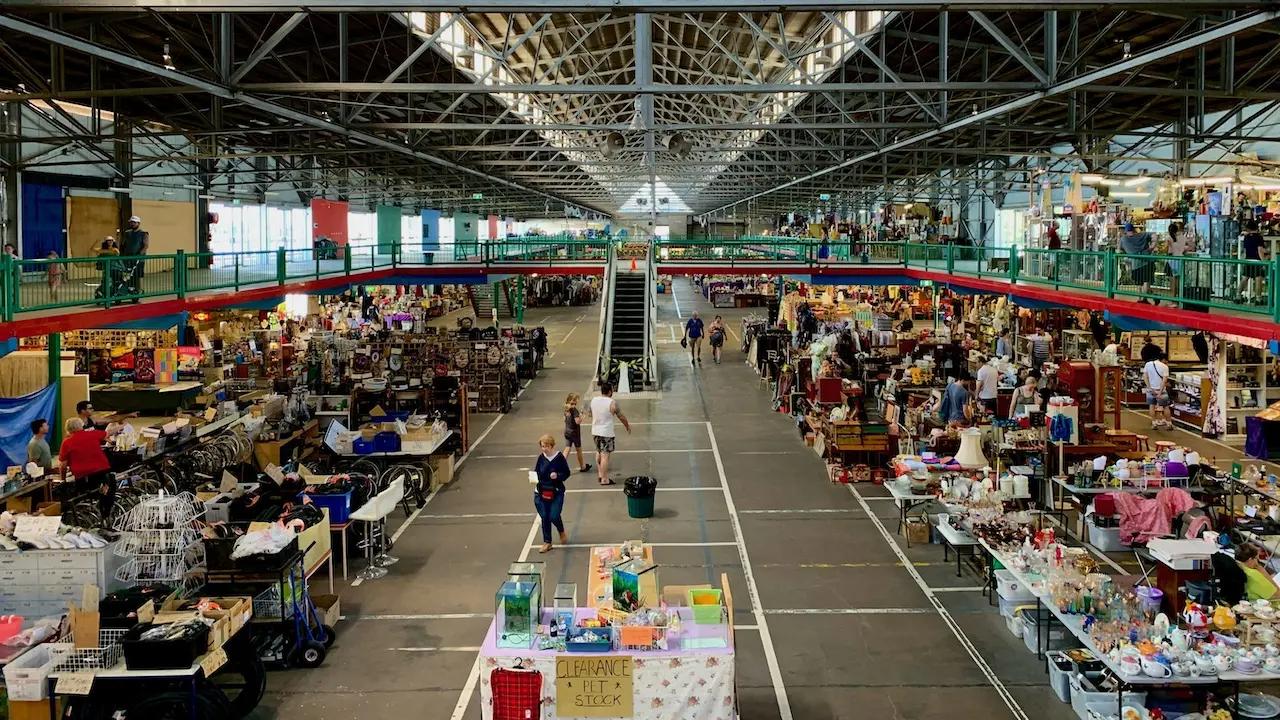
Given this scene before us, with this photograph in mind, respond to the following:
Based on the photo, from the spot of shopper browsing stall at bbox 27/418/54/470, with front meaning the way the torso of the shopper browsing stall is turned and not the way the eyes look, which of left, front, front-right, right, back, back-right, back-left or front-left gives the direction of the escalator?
front-left

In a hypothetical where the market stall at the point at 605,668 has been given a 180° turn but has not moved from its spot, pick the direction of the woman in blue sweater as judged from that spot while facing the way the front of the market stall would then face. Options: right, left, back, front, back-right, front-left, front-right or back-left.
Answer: front

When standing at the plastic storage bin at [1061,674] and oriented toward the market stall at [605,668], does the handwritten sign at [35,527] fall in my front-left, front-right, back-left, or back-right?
front-right

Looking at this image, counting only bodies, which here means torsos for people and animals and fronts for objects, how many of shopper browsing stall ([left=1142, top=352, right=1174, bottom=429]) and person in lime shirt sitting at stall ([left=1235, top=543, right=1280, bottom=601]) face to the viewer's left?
0

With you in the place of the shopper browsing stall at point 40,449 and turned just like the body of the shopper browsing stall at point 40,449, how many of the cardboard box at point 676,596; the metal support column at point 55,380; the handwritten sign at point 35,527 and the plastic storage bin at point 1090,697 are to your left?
1

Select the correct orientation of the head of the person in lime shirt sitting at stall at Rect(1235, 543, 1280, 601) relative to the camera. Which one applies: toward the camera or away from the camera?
away from the camera

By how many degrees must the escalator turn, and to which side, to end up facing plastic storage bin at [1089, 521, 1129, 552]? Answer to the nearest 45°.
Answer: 0° — it already faces it

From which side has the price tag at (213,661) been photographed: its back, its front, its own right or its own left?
front

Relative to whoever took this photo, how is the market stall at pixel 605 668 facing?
facing the viewer

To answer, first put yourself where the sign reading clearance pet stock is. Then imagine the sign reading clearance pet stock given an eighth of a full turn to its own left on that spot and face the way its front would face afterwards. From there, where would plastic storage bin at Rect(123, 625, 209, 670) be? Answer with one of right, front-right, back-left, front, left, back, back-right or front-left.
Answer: back-right
